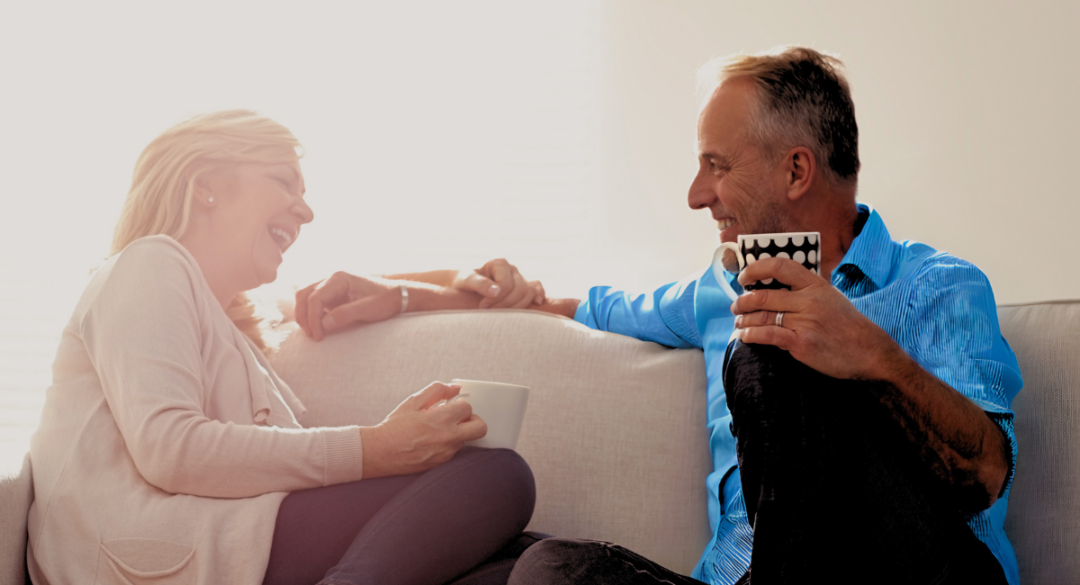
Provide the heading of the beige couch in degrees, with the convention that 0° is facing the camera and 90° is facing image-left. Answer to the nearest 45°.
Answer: approximately 0°

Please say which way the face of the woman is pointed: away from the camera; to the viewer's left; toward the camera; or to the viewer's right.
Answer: to the viewer's right

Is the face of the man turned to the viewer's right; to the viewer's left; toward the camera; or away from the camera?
to the viewer's left

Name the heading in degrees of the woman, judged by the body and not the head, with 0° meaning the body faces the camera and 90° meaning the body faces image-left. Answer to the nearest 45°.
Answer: approximately 270°

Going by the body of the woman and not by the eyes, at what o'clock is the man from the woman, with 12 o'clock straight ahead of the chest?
The man is roughly at 1 o'clock from the woman.
